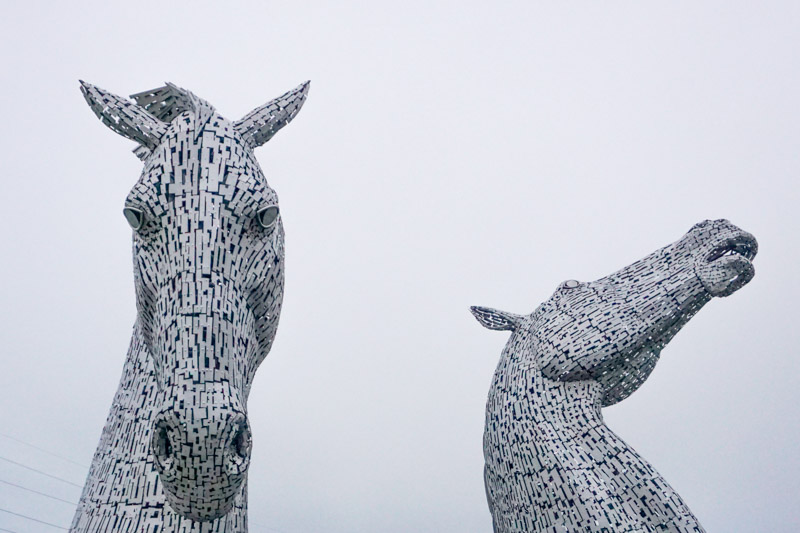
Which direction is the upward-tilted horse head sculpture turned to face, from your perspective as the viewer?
facing to the right of the viewer

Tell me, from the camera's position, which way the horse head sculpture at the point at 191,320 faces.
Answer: facing the viewer

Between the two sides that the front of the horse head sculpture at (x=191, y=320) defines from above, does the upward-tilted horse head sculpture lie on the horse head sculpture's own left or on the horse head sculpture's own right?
on the horse head sculpture's own left

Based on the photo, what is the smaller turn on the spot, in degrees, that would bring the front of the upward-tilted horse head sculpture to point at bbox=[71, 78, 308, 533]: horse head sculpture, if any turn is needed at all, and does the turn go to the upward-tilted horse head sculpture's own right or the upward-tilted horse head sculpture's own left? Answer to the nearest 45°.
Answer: approximately 135° to the upward-tilted horse head sculpture's own right

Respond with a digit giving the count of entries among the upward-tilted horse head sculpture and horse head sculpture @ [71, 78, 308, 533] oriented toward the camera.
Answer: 1
